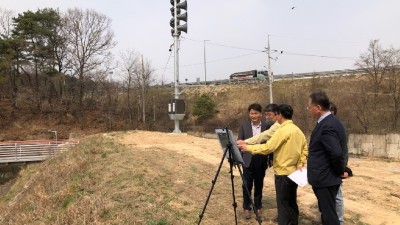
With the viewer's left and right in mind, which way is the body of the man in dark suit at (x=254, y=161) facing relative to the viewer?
facing the viewer

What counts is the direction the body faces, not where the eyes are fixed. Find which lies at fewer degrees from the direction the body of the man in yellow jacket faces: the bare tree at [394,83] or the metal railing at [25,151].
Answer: the metal railing

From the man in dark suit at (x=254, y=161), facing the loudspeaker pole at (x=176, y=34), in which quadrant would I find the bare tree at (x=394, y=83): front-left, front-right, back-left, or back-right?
front-right

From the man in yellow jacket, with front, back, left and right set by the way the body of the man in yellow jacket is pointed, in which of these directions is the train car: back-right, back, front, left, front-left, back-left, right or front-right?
front-right

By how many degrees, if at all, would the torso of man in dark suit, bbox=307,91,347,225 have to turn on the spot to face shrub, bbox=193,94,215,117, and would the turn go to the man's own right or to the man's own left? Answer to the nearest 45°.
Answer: approximately 90° to the man's own right

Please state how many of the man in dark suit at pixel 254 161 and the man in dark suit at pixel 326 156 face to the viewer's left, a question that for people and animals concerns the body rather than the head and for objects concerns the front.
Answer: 1

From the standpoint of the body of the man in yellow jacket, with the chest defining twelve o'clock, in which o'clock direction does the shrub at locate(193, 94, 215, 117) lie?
The shrub is roughly at 1 o'clock from the man in yellow jacket.

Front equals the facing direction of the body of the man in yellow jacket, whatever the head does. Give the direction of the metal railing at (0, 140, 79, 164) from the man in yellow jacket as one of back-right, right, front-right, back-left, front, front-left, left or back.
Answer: front

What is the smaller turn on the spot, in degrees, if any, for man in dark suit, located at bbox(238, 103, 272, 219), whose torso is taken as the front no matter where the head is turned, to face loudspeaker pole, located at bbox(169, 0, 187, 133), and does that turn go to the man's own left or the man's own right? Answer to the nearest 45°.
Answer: approximately 180°

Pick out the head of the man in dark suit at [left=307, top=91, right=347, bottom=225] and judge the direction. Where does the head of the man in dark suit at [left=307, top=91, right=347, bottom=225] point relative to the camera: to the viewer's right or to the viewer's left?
to the viewer's left

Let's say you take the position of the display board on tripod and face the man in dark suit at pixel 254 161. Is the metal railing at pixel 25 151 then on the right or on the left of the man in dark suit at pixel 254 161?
left

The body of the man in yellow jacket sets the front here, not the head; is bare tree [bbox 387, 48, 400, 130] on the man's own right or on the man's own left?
on the man's own right

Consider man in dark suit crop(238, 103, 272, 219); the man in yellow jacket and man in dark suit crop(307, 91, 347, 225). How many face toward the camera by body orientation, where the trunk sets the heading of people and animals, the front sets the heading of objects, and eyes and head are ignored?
1

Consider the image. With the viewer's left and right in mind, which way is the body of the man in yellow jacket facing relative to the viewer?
facing away from the viewer and to the left of the viewer

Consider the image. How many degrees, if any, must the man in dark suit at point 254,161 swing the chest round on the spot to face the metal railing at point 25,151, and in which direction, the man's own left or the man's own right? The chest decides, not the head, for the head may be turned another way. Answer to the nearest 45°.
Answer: approximately 135° to the man's own right

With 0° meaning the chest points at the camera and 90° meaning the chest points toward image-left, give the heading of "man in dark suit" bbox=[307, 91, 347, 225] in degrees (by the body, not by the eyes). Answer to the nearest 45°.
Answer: approximately 90°
